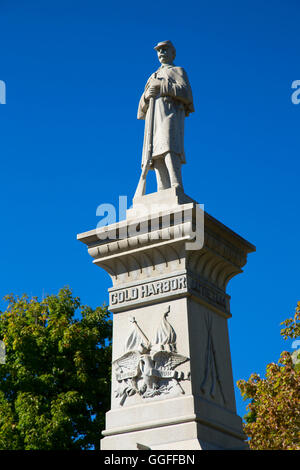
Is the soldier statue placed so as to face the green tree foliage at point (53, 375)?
no

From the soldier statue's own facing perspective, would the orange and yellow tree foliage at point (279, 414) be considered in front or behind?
behind

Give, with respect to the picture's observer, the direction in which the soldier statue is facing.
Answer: facing the viewer and to the left of the viewer
